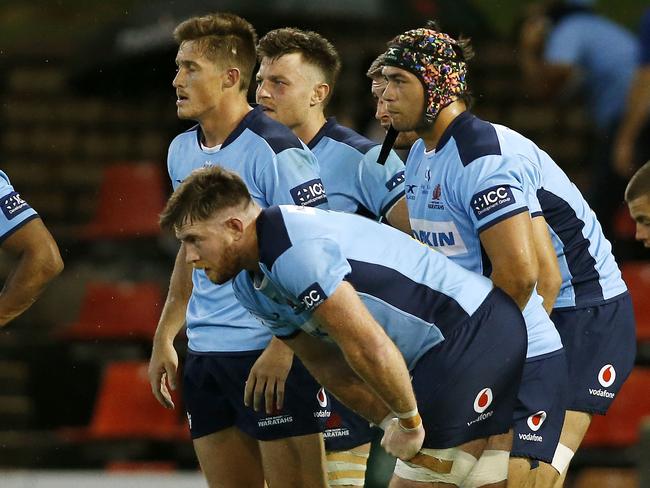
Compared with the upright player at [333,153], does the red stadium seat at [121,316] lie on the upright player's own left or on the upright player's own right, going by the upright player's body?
on the upright player's own right

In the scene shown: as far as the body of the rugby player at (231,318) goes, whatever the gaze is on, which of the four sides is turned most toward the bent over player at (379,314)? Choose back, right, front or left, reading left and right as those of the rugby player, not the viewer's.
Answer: left

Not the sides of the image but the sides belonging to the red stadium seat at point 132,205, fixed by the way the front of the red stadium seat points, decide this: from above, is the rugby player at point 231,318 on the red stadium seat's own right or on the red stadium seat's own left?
on the red stadium seat's own left

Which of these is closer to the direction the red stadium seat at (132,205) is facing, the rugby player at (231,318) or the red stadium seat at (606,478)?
the rugby player

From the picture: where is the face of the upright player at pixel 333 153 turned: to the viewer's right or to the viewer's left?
to the viewer's left

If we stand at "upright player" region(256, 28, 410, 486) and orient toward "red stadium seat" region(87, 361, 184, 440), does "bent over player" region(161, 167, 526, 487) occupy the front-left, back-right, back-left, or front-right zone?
back-left

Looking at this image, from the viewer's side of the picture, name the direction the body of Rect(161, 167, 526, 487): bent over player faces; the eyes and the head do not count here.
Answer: to the viewer's left

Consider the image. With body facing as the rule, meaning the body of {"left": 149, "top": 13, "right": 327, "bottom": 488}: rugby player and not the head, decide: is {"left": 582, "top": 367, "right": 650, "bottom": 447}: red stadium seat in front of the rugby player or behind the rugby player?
behind

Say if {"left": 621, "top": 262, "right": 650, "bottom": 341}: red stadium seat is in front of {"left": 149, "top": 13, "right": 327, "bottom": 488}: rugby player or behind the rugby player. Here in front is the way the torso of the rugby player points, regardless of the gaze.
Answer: behind
